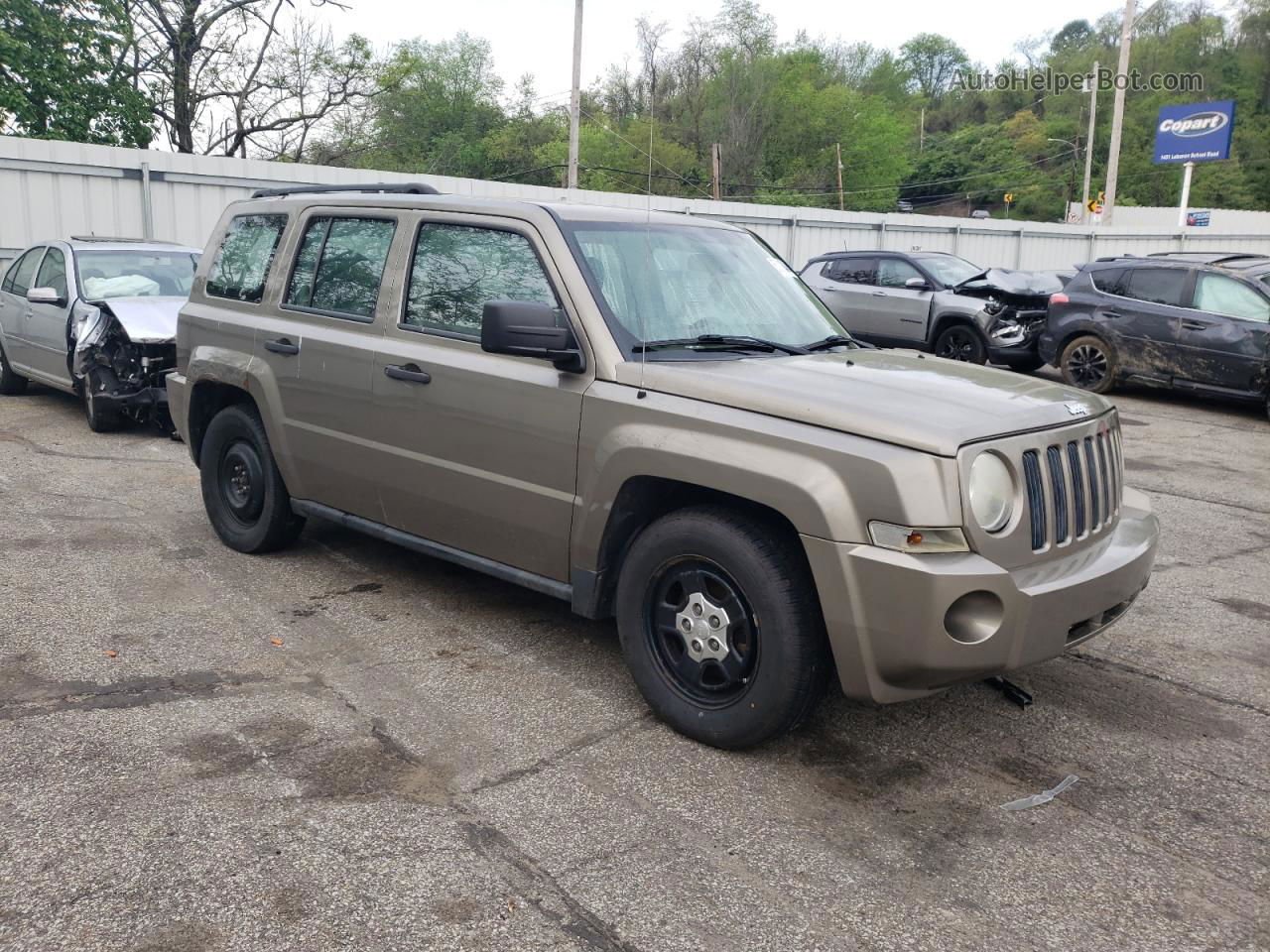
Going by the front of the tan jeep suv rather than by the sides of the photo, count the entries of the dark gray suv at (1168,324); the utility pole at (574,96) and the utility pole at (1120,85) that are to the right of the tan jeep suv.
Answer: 0

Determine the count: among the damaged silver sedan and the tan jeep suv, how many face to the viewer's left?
0

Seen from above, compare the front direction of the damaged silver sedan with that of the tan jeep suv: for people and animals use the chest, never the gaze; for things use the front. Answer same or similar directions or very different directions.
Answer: same or similar directions

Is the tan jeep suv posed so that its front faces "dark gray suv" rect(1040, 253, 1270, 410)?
no

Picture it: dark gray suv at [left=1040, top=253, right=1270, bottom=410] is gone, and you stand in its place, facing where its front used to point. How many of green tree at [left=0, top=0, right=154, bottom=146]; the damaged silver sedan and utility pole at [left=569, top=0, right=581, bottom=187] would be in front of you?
0

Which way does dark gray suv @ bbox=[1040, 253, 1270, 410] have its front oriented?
to the viewer's right

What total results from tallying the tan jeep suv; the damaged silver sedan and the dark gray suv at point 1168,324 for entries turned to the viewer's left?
0

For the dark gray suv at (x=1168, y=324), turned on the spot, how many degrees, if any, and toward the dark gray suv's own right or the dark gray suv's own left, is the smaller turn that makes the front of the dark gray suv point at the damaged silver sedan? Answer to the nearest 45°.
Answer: approximately 135° to the dark gray suv's own right

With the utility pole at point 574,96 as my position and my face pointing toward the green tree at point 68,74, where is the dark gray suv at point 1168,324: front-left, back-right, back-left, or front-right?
back-left

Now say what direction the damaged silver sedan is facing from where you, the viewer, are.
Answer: facing the viewer and to the right of the viewer

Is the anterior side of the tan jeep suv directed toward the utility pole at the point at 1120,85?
no

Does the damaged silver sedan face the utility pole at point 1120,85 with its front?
no

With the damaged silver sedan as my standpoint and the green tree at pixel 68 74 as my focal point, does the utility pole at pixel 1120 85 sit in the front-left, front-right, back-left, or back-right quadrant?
front-right

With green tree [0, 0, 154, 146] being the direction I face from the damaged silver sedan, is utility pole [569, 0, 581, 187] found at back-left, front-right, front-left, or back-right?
front-right

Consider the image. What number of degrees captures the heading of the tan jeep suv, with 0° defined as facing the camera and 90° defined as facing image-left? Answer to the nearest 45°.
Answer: approximately 315°

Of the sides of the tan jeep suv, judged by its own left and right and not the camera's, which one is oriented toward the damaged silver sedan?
back

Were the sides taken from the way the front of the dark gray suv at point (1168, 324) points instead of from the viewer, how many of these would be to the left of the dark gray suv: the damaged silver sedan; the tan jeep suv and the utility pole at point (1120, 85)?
1

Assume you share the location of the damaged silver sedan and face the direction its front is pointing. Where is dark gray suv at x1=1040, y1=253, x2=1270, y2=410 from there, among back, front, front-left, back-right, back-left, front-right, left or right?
front-left

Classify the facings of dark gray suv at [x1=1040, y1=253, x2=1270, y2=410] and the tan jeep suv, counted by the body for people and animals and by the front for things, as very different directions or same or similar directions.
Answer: same or similar directions

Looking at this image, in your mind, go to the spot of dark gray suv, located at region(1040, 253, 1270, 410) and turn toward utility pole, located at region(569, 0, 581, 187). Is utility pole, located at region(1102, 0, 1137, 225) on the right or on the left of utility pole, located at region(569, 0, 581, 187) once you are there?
right
